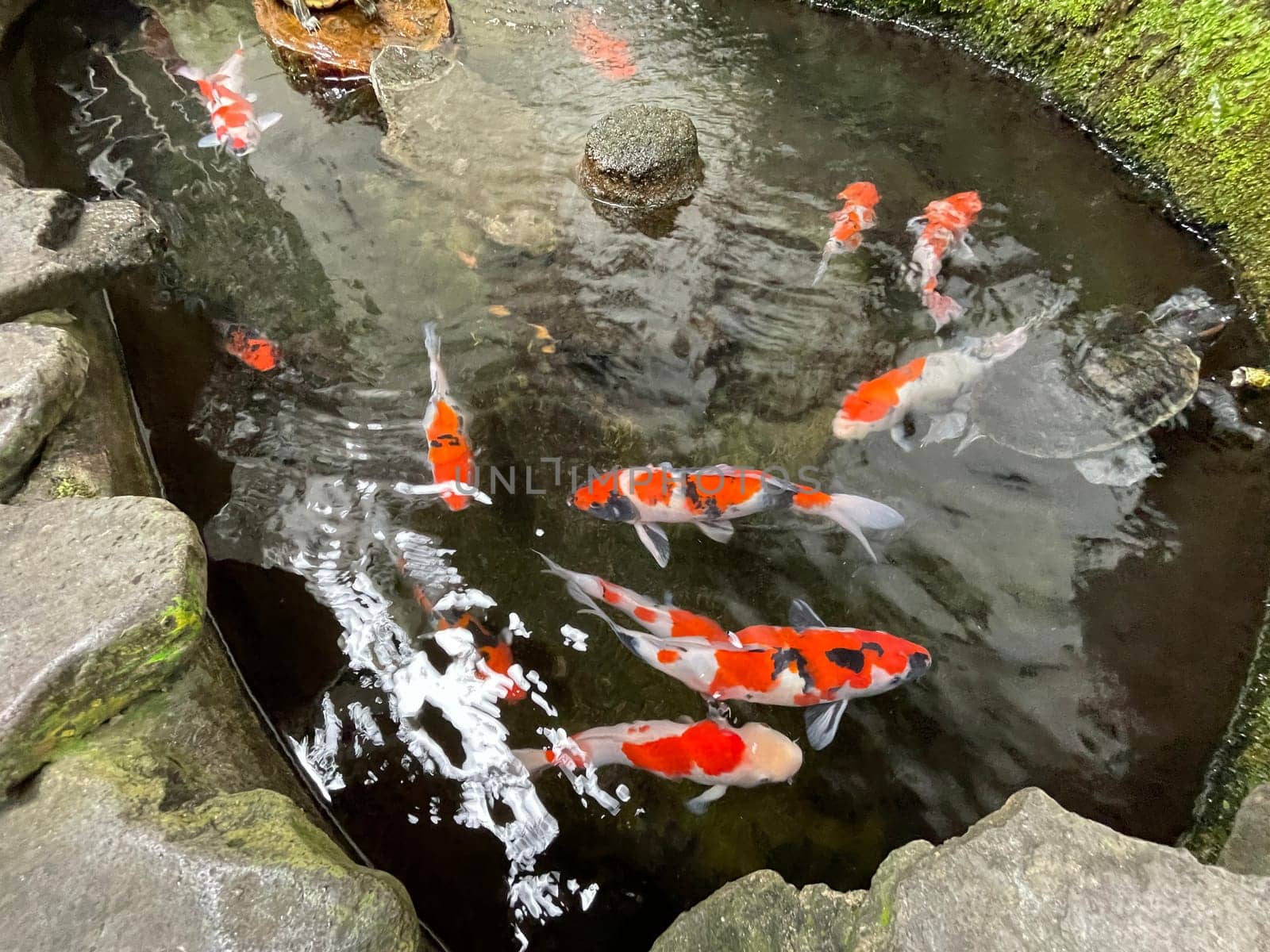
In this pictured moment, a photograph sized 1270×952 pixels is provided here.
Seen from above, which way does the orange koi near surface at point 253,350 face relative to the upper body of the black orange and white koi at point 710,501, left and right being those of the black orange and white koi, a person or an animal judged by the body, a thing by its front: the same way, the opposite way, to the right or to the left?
the opposite way

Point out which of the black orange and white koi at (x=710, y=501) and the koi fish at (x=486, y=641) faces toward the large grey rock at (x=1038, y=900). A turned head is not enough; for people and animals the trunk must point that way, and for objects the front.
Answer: the koi fish

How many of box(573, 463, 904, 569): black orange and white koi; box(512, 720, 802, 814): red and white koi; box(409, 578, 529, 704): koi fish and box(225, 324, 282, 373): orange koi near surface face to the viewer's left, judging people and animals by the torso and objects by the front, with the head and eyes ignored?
1

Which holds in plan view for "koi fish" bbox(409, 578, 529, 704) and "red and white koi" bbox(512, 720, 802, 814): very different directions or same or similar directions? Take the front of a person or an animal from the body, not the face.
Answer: same or similar directions

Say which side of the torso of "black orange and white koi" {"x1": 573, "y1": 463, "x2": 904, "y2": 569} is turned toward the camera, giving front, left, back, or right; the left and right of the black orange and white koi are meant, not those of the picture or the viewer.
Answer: left

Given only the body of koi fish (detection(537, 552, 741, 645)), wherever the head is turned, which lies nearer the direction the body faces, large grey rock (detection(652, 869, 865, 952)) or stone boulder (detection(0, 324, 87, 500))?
the large grey rock

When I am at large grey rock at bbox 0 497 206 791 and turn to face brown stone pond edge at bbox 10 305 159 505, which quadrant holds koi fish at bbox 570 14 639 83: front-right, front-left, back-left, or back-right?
front-right

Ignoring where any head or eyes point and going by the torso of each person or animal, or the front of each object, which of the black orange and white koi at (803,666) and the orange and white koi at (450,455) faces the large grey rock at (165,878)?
the orange and white koi

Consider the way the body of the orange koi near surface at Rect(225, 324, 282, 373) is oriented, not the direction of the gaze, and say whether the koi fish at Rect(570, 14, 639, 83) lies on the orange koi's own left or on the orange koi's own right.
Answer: on the orange koi's own left

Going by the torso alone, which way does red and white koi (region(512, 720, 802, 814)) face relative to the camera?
to the viewer's right

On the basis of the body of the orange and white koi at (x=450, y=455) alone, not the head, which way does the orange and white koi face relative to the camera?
toward the camera

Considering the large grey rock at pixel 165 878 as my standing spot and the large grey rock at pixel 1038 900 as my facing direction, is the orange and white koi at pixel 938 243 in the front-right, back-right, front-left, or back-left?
front-left

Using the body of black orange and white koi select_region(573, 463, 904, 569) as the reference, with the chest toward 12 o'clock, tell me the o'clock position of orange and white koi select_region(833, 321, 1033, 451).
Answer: The orange and white koi is roughly at 4 o'clock from the black orange and white koi.

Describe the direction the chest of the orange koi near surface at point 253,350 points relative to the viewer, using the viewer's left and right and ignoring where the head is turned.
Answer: facing the viewer and to the right of the viewer
